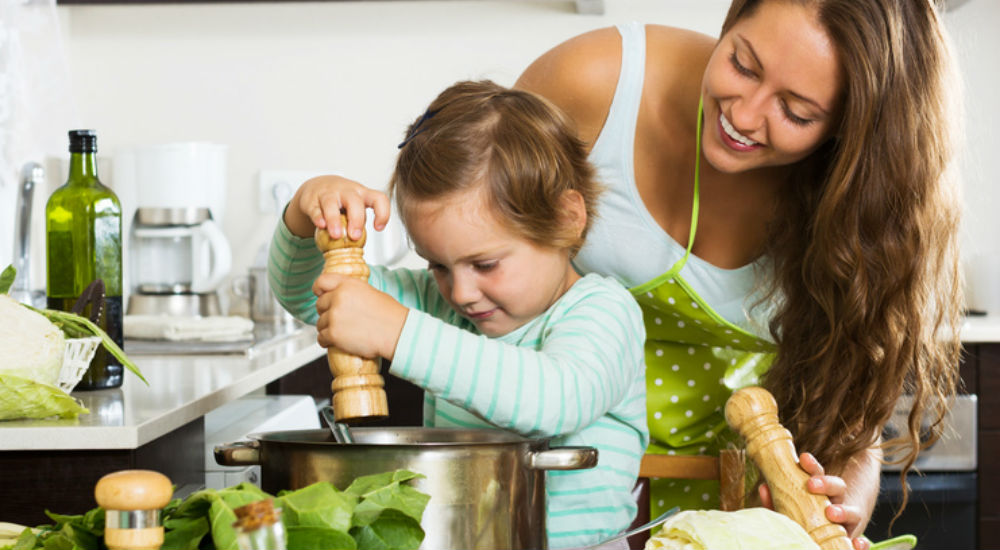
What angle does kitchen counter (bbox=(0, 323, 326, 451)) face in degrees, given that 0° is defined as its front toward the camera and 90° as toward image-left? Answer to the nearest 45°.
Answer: approximately 315°

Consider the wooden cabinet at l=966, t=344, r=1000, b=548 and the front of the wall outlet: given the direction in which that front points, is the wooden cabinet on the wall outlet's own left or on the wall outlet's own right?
on the wall outlet's own left

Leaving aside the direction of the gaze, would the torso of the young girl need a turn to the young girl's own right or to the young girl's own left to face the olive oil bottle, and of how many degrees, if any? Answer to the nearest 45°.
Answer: approximately 90° to the young girl's own right

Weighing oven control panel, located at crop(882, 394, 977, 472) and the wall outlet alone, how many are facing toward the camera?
2

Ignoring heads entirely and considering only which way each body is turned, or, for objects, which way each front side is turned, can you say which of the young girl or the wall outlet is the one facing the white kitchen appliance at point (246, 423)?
the wall outlet

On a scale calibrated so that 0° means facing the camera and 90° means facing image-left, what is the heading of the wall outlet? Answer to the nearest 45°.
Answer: approximately 0°

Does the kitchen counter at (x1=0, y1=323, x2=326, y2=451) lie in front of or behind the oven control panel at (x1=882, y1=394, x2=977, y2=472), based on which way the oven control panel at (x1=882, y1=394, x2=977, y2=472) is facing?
in front

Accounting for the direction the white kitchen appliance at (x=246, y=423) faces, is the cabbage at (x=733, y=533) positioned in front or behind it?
in front

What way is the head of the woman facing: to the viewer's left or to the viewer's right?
to the viewer's left

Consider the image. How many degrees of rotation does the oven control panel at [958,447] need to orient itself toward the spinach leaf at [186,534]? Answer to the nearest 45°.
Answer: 0° — it already faces it
